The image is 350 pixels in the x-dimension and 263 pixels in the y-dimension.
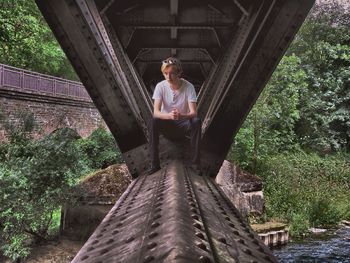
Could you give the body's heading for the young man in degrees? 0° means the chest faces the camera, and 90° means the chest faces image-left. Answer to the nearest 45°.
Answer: approximately 0°

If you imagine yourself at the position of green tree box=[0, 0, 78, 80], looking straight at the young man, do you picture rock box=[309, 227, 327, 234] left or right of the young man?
left

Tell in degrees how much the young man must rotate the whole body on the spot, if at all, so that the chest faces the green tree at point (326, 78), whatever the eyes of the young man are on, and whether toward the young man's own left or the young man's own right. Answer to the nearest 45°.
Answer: approximately 135° to the young man's own left
